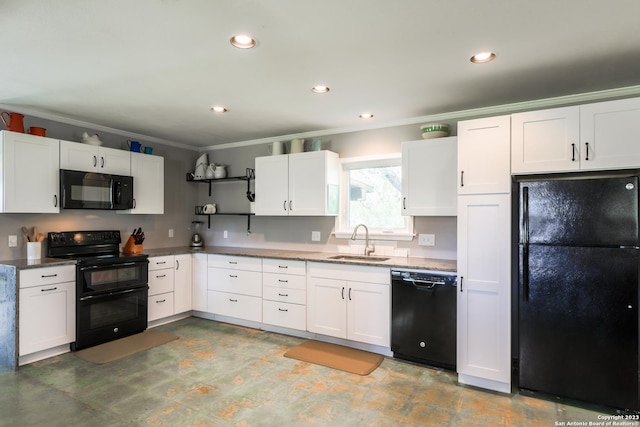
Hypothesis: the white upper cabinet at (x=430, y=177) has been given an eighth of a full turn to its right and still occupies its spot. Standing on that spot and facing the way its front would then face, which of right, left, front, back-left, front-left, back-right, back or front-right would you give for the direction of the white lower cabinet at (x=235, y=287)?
front-right

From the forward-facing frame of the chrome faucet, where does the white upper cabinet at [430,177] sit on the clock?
The white upper cabinet is roughly at 9 o'clock from the chrome faucet.

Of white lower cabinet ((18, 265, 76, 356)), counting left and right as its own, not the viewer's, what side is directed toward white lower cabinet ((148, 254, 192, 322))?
left
